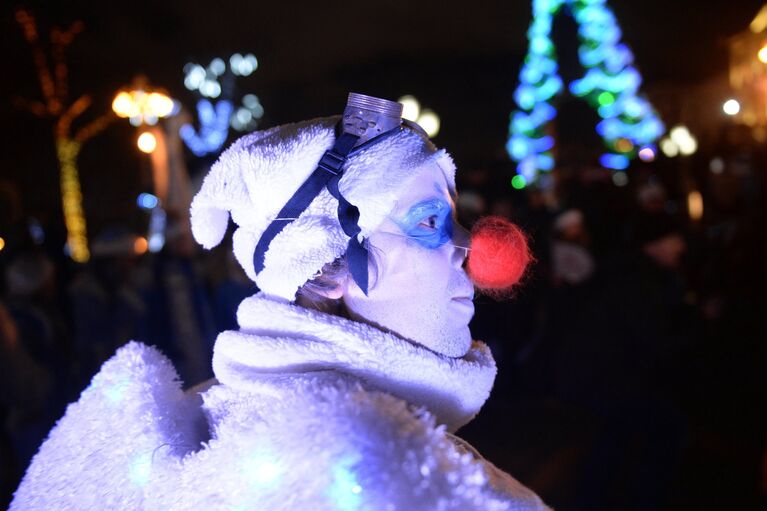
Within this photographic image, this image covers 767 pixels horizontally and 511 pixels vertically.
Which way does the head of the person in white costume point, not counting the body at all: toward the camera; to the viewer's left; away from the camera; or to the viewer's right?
to the viewer's right

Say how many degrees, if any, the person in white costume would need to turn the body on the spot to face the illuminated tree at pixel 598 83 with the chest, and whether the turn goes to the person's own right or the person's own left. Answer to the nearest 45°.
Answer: approximately 45° to the person's own left

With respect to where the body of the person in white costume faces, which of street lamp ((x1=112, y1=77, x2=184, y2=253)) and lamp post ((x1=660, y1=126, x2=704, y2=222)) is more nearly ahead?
the lamp post

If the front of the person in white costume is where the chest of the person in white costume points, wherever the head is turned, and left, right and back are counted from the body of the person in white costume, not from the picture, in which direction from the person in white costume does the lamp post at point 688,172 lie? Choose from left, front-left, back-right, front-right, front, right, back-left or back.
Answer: front-left

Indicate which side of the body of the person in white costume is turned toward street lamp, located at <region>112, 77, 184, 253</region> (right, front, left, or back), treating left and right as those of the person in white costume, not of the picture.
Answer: left

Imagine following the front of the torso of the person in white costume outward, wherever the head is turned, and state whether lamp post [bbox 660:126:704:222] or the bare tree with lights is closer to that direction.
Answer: the lamp post

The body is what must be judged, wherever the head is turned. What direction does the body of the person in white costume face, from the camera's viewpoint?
to the viewer's right
